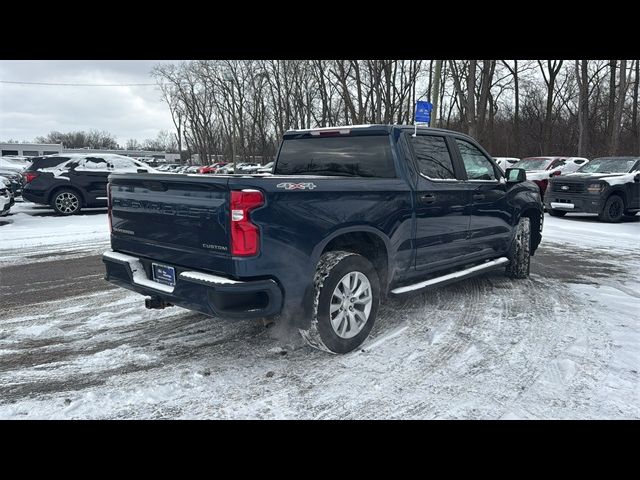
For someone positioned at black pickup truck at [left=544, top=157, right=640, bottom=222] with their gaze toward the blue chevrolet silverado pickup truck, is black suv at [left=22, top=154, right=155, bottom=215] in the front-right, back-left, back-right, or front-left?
front-right

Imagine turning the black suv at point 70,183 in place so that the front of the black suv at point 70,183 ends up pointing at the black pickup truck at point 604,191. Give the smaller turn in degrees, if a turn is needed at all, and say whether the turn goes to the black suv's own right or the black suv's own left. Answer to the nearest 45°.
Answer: approximately 45° to the black suv's own right

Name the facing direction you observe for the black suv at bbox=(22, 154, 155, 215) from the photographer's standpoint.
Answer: facing to the right of the viewer

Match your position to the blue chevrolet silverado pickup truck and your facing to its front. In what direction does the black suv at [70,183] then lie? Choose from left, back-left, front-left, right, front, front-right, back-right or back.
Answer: left

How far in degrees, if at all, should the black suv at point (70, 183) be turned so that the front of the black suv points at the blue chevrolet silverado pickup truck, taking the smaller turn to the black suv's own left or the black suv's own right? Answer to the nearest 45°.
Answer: approximately 90° to the black suv's own right

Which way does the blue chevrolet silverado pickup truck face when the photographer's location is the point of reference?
facing away from the viewer and to the right of the viewer

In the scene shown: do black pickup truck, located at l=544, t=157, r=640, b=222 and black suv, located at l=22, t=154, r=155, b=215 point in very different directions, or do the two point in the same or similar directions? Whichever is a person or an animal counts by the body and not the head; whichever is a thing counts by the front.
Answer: very different directions

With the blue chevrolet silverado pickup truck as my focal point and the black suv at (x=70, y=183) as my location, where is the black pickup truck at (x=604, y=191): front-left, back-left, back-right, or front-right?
front-left

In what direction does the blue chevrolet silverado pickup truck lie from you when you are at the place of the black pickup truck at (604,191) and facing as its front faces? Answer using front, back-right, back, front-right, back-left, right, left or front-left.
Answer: front-left

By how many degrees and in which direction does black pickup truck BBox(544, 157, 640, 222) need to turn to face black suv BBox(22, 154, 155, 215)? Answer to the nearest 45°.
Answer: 0° — it already faces it

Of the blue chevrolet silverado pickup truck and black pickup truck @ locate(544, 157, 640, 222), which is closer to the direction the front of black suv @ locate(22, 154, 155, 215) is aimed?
the black pickup truck

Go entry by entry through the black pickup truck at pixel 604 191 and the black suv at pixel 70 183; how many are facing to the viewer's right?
1

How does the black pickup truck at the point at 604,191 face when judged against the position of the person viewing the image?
facing the viewer and to the left of the viewer

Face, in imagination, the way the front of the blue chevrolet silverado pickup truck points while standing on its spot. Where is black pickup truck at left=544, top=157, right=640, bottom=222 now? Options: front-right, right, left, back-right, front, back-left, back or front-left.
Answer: front

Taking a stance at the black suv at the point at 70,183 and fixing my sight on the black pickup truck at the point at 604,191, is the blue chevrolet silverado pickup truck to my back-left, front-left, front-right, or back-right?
front-right
